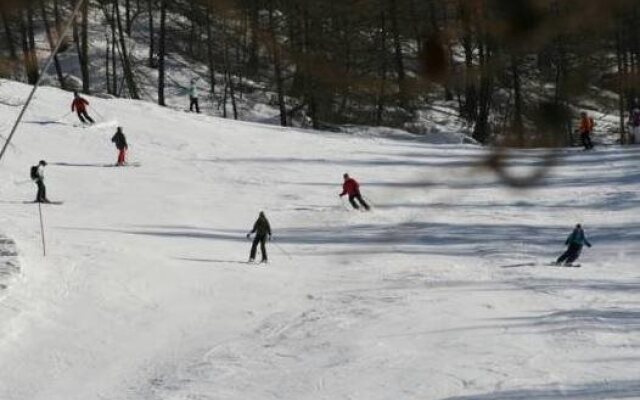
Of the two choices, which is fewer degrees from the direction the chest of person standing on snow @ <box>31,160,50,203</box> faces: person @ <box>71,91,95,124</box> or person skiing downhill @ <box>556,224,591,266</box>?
the person skiing downhill

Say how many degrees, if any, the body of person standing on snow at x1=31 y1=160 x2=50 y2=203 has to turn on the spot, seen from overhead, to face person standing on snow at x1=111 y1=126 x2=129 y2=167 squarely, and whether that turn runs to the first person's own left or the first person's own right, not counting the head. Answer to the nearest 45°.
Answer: approximately 45° to the first person's own left

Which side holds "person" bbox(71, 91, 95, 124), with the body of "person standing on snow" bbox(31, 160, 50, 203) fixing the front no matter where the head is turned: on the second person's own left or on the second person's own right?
on the second person's own left

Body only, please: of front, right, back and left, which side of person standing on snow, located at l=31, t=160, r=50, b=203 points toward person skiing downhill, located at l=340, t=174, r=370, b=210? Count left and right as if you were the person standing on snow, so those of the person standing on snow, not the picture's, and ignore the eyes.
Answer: front

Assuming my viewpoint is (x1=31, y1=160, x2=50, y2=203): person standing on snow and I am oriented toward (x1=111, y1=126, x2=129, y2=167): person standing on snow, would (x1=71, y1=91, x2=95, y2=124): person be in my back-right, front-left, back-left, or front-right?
front-left

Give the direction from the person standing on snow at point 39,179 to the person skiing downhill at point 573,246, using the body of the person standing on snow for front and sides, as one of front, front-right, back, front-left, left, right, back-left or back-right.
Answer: front-right

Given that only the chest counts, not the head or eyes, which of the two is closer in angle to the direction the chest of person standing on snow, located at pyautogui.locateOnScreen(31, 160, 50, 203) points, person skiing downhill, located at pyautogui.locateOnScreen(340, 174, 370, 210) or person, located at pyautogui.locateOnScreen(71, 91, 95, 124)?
the person skiing downhill

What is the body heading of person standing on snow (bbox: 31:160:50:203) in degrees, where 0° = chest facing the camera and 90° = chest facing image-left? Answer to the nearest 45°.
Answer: approximately 270°
